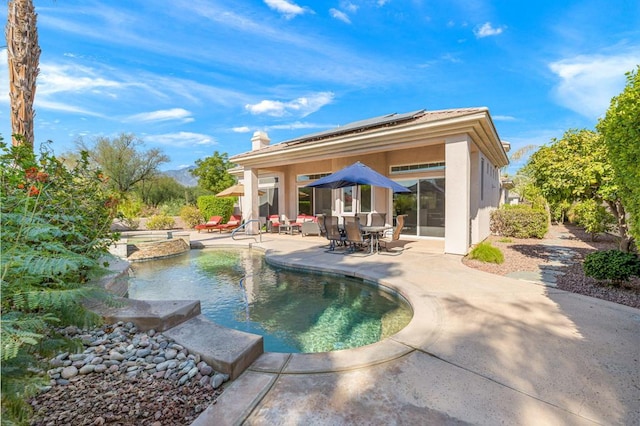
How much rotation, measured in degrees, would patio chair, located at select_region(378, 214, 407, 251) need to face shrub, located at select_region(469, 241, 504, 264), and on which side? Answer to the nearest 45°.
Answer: approximately 135° to its left

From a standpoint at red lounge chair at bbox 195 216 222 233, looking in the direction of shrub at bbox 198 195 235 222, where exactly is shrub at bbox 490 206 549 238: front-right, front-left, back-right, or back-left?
back-right

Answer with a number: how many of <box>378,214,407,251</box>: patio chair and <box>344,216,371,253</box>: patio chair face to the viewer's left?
1

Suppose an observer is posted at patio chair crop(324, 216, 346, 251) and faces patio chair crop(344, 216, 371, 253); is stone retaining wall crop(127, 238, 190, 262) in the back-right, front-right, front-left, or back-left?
back-right

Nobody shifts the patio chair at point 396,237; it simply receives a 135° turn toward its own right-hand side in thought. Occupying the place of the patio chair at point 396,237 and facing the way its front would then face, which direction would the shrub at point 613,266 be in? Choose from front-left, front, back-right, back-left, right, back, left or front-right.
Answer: right

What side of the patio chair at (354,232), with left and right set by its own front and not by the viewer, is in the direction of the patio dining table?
front

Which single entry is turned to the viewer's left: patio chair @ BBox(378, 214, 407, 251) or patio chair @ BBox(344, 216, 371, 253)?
patio chair @ BBox(378, 214, 407, 251)

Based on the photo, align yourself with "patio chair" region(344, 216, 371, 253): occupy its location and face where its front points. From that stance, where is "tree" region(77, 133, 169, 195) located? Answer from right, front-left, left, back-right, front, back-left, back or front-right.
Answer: left

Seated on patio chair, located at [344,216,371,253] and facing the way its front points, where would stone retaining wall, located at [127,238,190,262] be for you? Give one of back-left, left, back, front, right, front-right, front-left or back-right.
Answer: back-left

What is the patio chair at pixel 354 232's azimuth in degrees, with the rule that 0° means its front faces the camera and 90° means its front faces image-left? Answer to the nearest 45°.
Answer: approximately 225°

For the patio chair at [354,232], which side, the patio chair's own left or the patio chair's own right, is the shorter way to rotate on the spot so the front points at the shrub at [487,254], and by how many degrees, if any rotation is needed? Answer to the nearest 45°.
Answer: approximately 45° to the patio chair's own right

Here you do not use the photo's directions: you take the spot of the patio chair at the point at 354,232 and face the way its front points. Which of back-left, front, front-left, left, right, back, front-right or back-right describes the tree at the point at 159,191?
left

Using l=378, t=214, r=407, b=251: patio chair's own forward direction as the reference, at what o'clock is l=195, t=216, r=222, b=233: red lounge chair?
The red lounge chair is roughly at 1 o'clock from the patio chair.

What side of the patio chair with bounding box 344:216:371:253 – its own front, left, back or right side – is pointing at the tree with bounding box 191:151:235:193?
left

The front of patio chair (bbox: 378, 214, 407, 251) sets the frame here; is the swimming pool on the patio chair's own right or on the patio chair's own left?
on the patio chair's own left

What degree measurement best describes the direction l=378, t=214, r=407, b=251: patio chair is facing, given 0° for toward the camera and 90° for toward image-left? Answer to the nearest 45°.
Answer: approximately 90°
